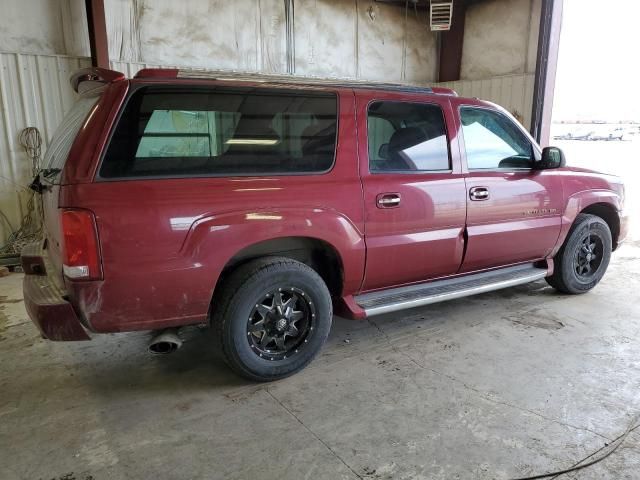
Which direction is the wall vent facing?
toward the camera

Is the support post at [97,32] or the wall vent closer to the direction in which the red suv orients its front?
the wall vent

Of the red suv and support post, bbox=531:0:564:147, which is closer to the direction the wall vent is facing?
the red suv

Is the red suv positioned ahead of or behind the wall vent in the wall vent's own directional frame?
ahead

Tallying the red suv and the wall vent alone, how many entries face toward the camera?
1

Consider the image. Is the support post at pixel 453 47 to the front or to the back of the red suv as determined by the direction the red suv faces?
to the front

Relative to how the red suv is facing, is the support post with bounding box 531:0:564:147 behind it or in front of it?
in front

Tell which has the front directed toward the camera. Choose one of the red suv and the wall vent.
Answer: the wall vent

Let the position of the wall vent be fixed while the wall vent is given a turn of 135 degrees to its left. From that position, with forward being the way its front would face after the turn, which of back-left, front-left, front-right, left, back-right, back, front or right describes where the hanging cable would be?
back

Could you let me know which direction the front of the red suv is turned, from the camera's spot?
facing away from the viewer and to the right of the viewer
